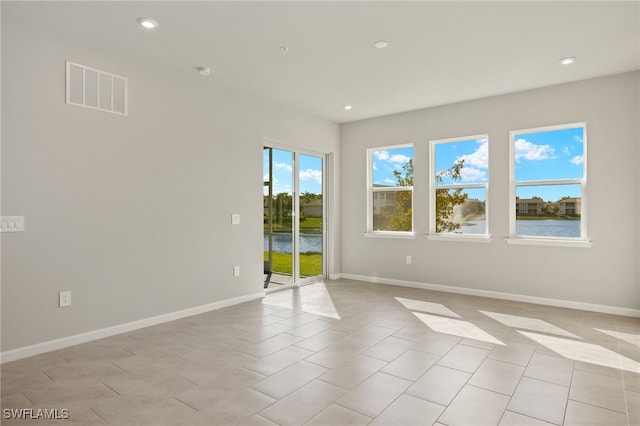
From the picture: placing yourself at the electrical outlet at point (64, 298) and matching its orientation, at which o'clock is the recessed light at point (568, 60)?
The recessed light is roughly at 10 o'clock from the electrical outlet.

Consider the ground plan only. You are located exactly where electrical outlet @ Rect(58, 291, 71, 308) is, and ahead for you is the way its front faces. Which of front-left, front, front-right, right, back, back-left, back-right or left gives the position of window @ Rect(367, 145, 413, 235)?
left

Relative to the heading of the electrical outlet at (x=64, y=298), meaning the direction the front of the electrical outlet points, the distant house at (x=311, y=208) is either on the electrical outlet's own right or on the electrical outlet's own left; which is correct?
on the electrical outlet's own left

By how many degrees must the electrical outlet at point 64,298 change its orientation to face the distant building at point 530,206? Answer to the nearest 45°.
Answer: approximately 90° to its left

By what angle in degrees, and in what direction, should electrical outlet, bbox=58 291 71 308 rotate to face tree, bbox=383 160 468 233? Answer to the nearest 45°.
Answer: approximately 90° to its left

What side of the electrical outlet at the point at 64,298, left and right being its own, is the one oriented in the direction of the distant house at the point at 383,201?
left

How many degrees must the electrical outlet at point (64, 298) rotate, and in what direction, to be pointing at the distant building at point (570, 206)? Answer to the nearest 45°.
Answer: approximately 90° to its left

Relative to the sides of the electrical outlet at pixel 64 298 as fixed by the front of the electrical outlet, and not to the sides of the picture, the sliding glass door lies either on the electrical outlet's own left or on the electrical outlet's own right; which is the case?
on the electrical outlet's own left

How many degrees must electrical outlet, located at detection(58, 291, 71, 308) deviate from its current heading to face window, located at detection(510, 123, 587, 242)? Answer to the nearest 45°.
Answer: approximately 90° to its left

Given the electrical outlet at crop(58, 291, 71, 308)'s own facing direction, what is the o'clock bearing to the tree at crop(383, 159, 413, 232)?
The tree is roughly at 9 o'clock from the electrical outlet.
